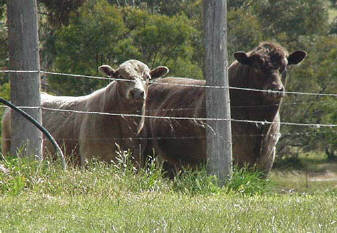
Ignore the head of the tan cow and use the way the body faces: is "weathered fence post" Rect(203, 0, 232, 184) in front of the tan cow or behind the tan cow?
in front

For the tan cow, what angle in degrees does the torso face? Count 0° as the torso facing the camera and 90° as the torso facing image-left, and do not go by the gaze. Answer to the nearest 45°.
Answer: approximately 315°

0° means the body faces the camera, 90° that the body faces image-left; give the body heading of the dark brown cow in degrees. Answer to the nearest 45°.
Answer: approximately 315°

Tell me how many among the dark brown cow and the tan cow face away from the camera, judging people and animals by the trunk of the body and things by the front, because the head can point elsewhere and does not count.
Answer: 0

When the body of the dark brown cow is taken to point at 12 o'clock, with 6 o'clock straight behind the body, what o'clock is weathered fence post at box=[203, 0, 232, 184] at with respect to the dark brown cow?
The weathered fence post is roughly at 2 o'clock from the dark brown cow.

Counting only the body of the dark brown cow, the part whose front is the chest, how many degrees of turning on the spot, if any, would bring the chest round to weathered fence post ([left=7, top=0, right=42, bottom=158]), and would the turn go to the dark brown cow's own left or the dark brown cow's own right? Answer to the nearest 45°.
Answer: approximately 90° to the dark brown cow's own right
